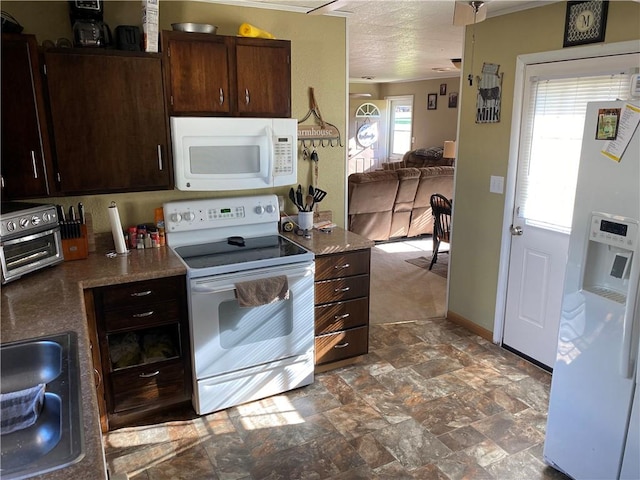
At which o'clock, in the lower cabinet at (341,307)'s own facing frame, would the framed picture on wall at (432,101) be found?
The framed picture on wall is roughly at 8 o'clock from the lower cabinet.

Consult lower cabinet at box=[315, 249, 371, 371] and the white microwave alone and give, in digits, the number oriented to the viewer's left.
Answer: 0

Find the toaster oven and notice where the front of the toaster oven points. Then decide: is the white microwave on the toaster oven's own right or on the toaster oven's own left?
on the toaster oven's own left

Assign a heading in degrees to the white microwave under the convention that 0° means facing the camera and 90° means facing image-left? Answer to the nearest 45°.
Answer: approximately 0°

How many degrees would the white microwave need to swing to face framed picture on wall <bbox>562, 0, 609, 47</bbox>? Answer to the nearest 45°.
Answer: approximately 90° to its left

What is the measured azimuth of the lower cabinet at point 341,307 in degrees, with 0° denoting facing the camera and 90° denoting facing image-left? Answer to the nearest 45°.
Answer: approximately 315°

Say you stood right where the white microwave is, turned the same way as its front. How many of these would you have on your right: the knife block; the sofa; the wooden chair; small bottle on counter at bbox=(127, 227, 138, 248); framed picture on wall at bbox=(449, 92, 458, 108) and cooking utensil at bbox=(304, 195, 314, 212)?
2

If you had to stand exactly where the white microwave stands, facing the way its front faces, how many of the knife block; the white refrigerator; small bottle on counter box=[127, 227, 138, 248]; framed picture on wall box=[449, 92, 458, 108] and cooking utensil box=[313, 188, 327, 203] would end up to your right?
2

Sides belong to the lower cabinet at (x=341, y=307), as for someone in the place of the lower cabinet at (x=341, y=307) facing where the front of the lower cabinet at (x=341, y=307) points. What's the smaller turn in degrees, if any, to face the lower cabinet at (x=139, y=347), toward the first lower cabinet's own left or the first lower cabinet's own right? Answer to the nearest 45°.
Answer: approximately 90° to the first lower cabinet's own right

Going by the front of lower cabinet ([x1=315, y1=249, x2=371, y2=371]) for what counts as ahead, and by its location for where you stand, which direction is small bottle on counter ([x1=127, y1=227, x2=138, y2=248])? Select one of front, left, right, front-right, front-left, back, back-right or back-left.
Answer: back-right

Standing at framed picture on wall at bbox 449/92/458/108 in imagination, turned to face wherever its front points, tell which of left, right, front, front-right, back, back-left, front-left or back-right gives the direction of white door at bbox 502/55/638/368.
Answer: front-left

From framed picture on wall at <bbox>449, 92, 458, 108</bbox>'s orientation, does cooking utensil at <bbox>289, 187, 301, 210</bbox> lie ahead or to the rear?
ahead

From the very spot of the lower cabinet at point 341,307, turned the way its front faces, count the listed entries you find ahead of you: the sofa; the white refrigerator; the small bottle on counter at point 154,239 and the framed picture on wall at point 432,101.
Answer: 1

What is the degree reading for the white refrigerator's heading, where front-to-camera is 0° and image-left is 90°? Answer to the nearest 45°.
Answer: approximately 45°

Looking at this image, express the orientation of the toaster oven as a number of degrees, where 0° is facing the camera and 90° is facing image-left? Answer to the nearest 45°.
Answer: approximately 315°

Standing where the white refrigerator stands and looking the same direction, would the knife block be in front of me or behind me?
in front
